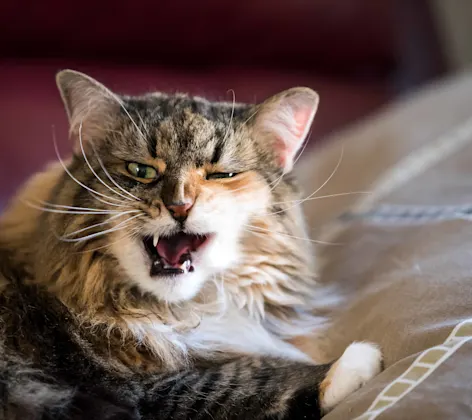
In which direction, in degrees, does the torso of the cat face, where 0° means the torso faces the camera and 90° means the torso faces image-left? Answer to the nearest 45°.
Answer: approximately 315°
